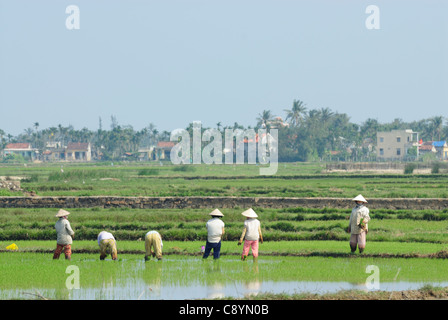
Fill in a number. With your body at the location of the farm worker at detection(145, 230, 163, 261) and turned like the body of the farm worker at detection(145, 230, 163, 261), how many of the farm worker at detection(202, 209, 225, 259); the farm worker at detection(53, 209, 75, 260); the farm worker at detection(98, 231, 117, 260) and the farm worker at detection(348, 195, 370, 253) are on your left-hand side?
2

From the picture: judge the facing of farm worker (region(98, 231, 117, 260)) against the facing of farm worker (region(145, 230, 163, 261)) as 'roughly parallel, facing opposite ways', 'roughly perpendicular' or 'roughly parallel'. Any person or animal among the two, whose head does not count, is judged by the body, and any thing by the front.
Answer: roughly parallel

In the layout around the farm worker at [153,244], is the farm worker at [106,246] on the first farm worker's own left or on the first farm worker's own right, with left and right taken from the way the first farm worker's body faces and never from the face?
on the first farm worker's own left

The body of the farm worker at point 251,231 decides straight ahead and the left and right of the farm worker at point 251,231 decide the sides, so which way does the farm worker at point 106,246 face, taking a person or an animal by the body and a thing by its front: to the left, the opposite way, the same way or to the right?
the same way

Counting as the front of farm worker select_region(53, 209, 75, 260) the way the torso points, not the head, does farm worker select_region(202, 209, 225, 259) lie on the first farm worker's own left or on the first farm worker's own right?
on the first farm worker's own right

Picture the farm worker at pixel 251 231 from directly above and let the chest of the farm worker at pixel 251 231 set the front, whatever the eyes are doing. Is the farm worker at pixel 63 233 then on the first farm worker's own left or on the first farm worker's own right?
on the first farm worker's own left

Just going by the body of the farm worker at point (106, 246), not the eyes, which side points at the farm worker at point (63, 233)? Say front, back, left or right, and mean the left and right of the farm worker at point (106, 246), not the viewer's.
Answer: left

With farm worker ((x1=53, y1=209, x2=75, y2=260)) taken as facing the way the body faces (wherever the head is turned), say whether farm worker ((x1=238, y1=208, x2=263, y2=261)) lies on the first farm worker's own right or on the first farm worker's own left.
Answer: on the first farm worker's own right

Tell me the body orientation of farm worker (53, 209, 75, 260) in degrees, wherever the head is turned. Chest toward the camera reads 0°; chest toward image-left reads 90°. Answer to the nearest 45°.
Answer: approximately 225°

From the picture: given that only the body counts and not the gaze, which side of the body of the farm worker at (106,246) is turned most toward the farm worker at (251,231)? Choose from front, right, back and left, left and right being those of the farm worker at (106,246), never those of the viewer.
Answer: right

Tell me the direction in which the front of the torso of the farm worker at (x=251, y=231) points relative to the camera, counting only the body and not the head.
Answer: away from the camera

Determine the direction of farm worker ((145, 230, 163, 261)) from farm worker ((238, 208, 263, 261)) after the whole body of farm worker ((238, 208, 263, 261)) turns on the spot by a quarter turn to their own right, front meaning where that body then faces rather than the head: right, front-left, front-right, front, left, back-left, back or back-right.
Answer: back

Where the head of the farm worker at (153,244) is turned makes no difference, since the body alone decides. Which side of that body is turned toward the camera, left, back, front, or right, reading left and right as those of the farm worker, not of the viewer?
back

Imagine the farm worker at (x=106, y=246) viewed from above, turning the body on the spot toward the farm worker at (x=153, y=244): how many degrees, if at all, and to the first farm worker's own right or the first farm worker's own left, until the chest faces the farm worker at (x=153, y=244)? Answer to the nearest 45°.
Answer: approximately 90° to the first farm worker's own right

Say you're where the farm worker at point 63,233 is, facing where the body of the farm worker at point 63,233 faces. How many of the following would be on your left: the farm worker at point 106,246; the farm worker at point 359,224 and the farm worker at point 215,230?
0

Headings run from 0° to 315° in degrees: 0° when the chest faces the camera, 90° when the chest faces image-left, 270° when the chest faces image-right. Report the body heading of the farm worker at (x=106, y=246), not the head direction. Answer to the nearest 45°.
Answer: approximately 180°

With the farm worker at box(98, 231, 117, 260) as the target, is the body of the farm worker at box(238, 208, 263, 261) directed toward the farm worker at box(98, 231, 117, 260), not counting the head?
no

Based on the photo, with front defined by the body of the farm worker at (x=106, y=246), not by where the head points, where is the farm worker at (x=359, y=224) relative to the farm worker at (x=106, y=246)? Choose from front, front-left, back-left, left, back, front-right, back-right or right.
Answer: right
